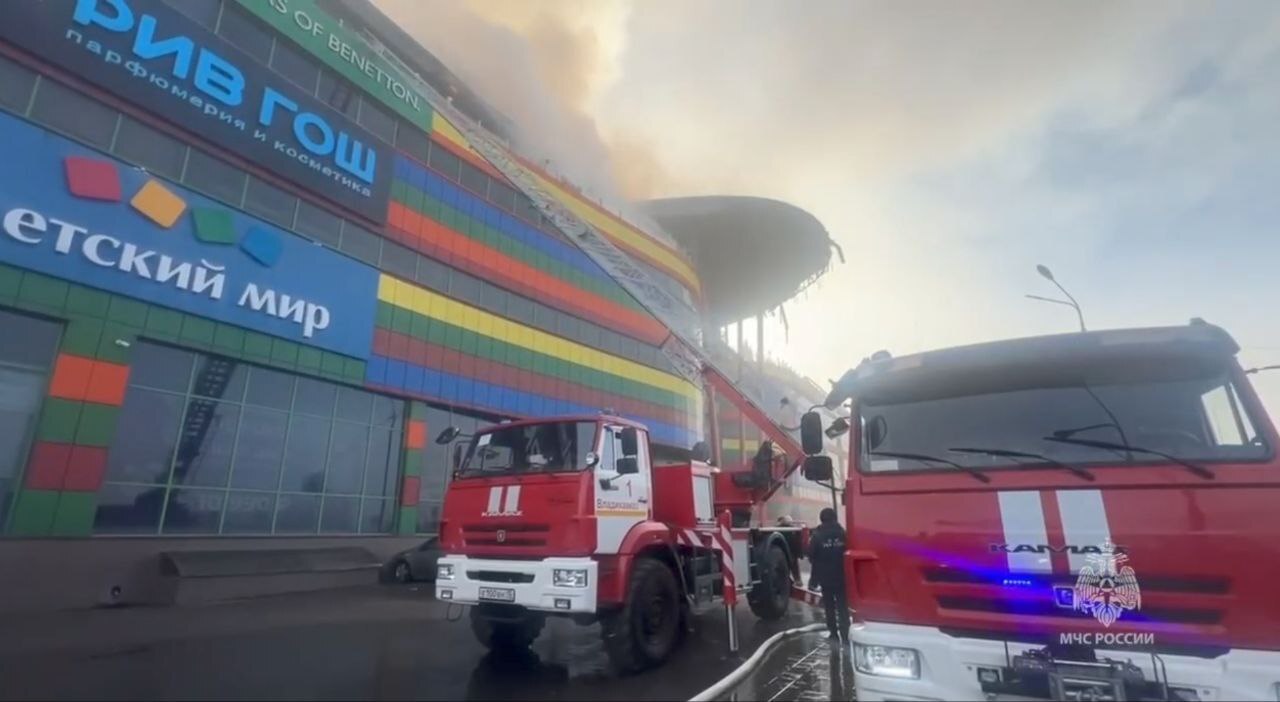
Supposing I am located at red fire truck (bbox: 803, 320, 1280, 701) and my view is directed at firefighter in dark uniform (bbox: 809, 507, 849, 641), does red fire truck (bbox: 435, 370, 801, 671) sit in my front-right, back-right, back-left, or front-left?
front-left

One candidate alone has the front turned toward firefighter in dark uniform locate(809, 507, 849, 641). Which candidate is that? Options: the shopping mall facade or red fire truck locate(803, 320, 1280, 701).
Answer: the shopping mall facade

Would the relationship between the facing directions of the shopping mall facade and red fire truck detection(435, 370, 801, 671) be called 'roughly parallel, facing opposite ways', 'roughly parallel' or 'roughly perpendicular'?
roughly perpendicular

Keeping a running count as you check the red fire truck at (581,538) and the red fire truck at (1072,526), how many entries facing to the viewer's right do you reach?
0

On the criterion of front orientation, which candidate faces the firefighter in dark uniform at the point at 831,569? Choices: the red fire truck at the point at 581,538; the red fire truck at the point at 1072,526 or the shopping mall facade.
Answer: the shopping mall facade

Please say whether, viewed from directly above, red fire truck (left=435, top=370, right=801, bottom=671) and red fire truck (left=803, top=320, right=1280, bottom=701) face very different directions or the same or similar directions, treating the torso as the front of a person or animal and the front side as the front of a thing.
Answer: same or similar directions

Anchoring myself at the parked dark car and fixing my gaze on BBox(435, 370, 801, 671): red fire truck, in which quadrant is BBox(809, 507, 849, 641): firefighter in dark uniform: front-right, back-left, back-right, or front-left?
front-left

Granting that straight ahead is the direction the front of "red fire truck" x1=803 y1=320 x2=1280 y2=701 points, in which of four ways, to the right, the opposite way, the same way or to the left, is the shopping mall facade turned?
to the left

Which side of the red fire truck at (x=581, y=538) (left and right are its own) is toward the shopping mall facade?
right

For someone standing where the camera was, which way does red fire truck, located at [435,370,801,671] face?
facing the viewer and to the left of the viewer

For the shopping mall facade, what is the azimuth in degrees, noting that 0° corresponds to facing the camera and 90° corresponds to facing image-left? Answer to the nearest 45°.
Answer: approximately 315°

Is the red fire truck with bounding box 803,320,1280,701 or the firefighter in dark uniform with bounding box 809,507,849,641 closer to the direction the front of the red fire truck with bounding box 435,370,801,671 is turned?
the red fire truck

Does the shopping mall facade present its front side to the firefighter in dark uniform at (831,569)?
yes

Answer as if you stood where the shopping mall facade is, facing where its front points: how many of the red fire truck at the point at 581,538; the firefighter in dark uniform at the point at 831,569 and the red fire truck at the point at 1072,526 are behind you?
0

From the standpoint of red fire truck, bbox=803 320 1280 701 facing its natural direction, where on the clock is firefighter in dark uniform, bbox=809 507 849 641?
The firefighter in dark uniform is roughly at 5 o'clock from the red fire truck.

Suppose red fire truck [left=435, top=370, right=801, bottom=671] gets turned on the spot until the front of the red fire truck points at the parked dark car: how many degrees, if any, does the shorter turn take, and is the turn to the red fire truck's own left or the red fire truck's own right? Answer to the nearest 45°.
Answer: approximately 90° to the red fire truck's own right

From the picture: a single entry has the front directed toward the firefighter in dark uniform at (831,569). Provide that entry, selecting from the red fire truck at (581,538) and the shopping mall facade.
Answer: the shopping mall facade

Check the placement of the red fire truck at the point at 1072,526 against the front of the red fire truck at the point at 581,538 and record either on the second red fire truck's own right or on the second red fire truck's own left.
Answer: on the second red fire truck's own left

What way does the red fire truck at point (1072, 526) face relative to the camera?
toward the camera

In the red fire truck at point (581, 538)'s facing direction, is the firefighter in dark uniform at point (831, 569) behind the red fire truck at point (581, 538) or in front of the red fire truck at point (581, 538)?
behind
